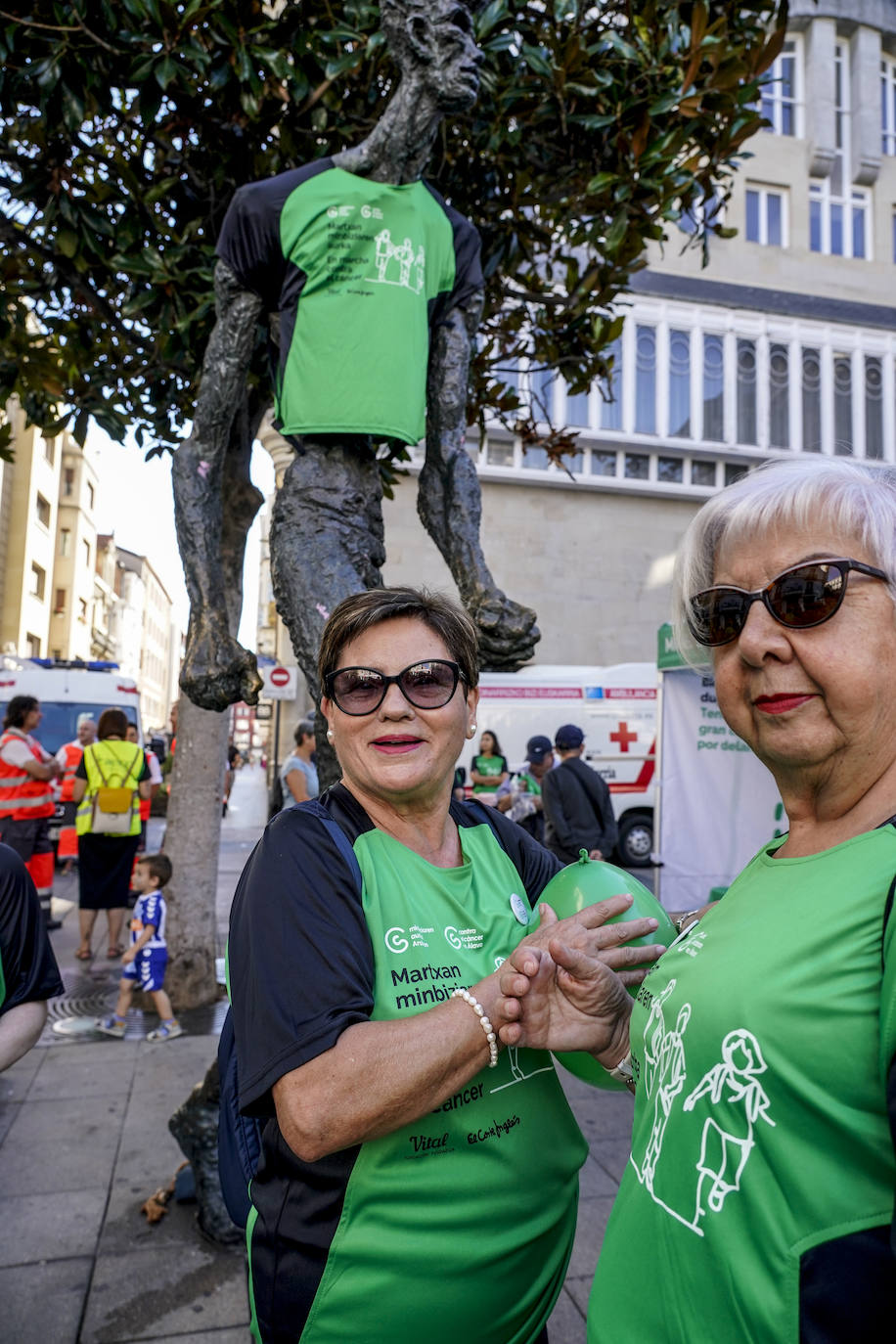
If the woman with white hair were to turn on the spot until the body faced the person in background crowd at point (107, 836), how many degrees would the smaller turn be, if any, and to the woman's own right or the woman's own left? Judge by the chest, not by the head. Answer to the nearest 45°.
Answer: approximately 90° to the woman's own right

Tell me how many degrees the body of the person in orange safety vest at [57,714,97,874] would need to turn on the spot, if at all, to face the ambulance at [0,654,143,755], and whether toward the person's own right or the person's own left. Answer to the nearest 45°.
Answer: approximately 135° to the person's own left

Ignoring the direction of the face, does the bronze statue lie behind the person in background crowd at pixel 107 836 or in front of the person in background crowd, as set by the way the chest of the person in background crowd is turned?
behind

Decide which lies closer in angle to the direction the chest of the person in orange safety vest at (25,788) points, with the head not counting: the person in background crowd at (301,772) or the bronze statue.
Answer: the person in background crowd

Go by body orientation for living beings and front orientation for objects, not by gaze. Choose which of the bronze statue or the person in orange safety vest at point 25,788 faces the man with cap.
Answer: the person in orange safety vest

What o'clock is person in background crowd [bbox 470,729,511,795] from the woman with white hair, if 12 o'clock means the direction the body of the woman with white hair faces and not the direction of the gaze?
The person in background crowd is roughly at 4 o'clock from the woman with white hair.

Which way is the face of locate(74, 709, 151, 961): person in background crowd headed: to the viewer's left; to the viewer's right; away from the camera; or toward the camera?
away from the camera

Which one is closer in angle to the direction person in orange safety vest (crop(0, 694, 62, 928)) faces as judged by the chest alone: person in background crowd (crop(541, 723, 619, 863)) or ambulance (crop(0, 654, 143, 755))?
the person in background crowd

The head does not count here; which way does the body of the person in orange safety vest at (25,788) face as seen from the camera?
to the viewer's right

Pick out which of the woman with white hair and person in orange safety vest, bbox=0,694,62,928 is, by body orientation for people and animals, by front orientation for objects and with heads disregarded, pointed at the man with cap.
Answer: the person in orange safety vest

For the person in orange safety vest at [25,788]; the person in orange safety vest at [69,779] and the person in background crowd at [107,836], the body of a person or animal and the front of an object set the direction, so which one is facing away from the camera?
the person in background crowd

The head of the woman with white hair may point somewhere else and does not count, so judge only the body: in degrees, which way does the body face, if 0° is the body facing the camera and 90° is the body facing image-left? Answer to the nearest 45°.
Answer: approximately 45°
